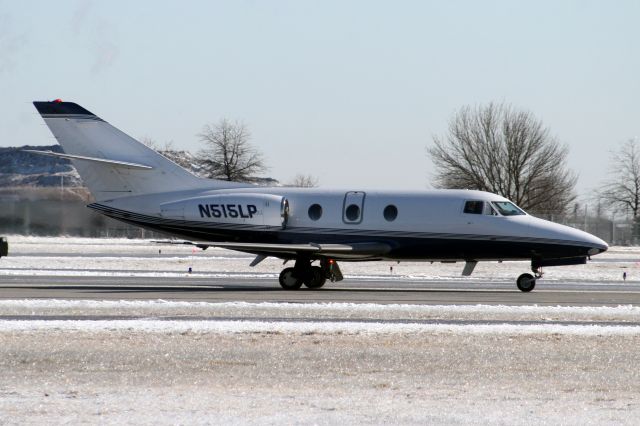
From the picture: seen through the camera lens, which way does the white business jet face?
facing to the right of the viewer
